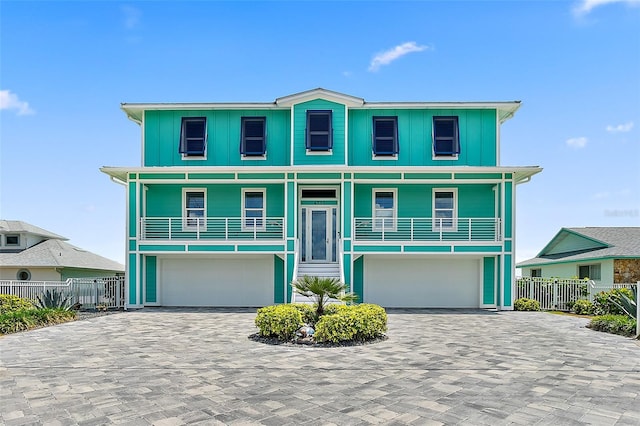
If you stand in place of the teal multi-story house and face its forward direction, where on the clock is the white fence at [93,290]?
The white fence is roughly at 3 o'clock from the teal multi-story house.

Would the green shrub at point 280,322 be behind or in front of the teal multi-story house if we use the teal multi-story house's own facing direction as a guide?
in front

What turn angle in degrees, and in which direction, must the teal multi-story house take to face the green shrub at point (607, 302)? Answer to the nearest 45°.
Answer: approximately 90° to its left

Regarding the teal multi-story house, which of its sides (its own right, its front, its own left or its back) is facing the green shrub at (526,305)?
left

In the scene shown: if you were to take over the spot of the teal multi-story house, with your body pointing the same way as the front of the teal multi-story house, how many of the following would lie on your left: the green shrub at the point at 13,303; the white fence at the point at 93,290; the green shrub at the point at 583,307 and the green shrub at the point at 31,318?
1

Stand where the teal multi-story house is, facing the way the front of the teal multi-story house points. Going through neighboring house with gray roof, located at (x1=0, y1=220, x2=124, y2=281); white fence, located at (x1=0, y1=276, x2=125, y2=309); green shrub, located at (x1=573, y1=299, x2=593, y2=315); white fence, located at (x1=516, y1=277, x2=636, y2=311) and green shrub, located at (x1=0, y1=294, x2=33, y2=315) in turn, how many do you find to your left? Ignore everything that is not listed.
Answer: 2

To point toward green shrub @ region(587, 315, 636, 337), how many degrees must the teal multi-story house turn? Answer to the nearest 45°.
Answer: approximately 45° to its left

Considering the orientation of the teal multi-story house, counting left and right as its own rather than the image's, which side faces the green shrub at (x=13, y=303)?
right

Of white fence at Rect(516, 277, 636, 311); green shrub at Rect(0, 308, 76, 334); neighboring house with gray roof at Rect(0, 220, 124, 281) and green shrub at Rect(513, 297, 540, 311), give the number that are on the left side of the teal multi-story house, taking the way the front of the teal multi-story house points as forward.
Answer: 2

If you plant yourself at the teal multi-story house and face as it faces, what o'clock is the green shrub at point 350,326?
The green shrub is roughly at 12 o'clock from the teal multi-story house.

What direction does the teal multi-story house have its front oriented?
toward the camera

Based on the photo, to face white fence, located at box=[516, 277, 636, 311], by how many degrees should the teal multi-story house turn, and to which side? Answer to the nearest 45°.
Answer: approximately 90° to its left
